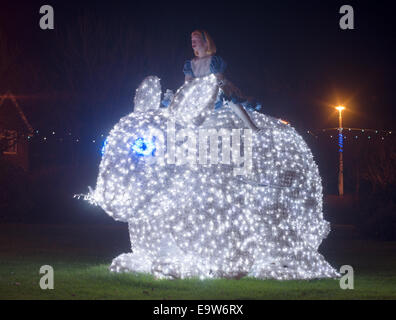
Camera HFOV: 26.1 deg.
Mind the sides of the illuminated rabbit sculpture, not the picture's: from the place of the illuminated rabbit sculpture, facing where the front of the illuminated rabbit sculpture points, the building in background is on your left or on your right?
on your right

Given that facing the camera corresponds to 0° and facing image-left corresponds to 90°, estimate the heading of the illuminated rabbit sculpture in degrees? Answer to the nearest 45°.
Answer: approximately 90°
